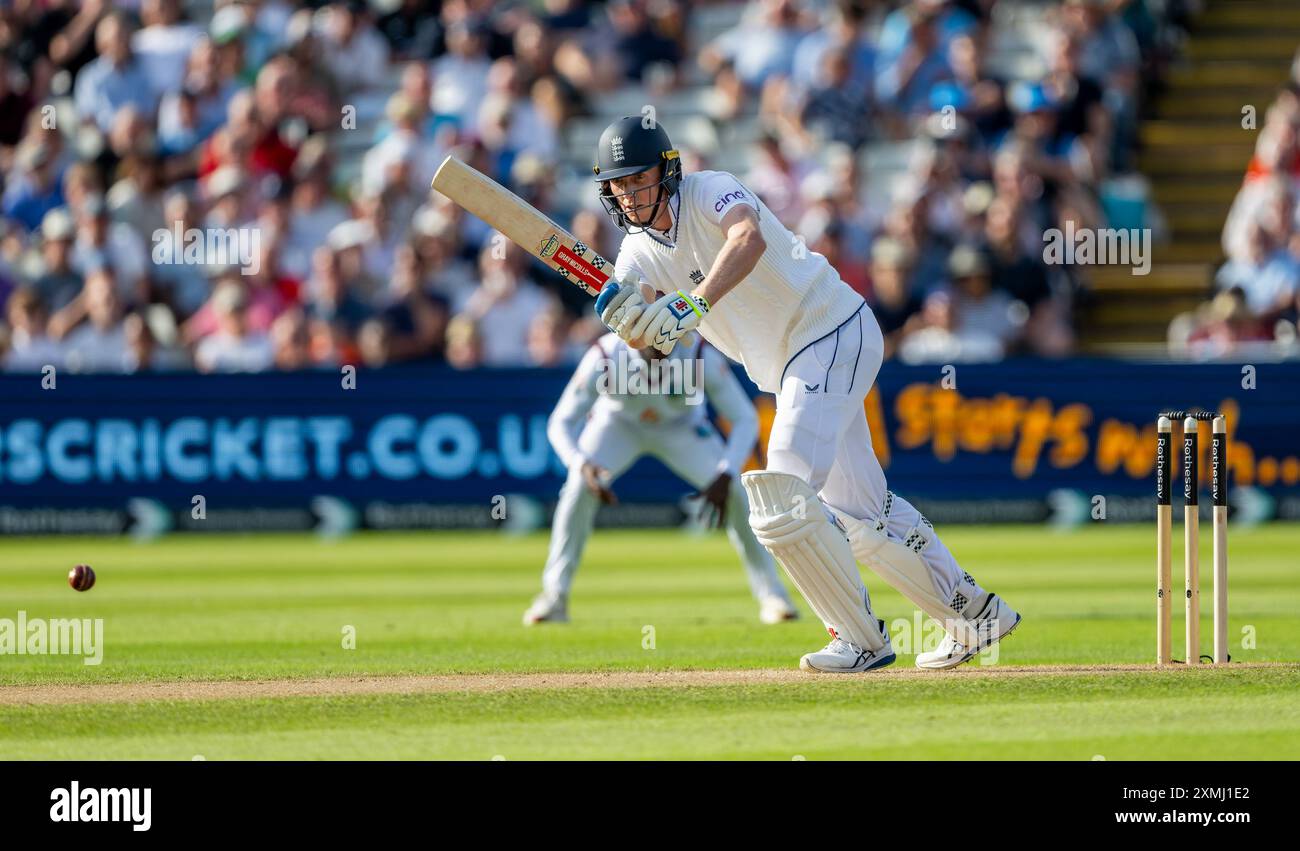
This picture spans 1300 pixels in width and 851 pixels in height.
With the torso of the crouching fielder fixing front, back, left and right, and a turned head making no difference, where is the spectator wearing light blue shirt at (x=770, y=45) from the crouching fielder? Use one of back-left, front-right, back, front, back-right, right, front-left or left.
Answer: back

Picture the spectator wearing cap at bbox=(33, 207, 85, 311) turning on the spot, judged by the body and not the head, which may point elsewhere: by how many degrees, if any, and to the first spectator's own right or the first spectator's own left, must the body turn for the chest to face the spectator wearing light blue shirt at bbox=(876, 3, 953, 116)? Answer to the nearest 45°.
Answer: approximately 90° to the first spectator's own left

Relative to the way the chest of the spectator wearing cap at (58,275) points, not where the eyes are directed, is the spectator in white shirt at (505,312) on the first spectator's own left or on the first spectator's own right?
on the first spectator's own left

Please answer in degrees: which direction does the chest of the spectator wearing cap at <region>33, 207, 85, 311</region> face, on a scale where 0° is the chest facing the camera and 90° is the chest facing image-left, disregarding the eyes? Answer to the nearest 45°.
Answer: approximately 0°

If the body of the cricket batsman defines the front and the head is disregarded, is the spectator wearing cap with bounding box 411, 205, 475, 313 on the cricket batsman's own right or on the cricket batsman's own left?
on the cricket batsman's own right

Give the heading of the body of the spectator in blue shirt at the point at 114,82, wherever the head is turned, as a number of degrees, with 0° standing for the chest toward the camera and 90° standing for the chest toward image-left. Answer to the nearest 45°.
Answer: approximately 0°

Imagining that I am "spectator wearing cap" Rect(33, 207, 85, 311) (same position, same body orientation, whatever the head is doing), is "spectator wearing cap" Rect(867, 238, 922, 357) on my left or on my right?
on my left

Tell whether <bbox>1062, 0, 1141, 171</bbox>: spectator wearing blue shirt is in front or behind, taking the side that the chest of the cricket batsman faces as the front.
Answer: behind

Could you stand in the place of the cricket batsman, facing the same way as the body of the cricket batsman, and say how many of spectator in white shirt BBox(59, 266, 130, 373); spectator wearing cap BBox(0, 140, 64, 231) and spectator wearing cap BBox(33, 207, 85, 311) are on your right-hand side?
3
